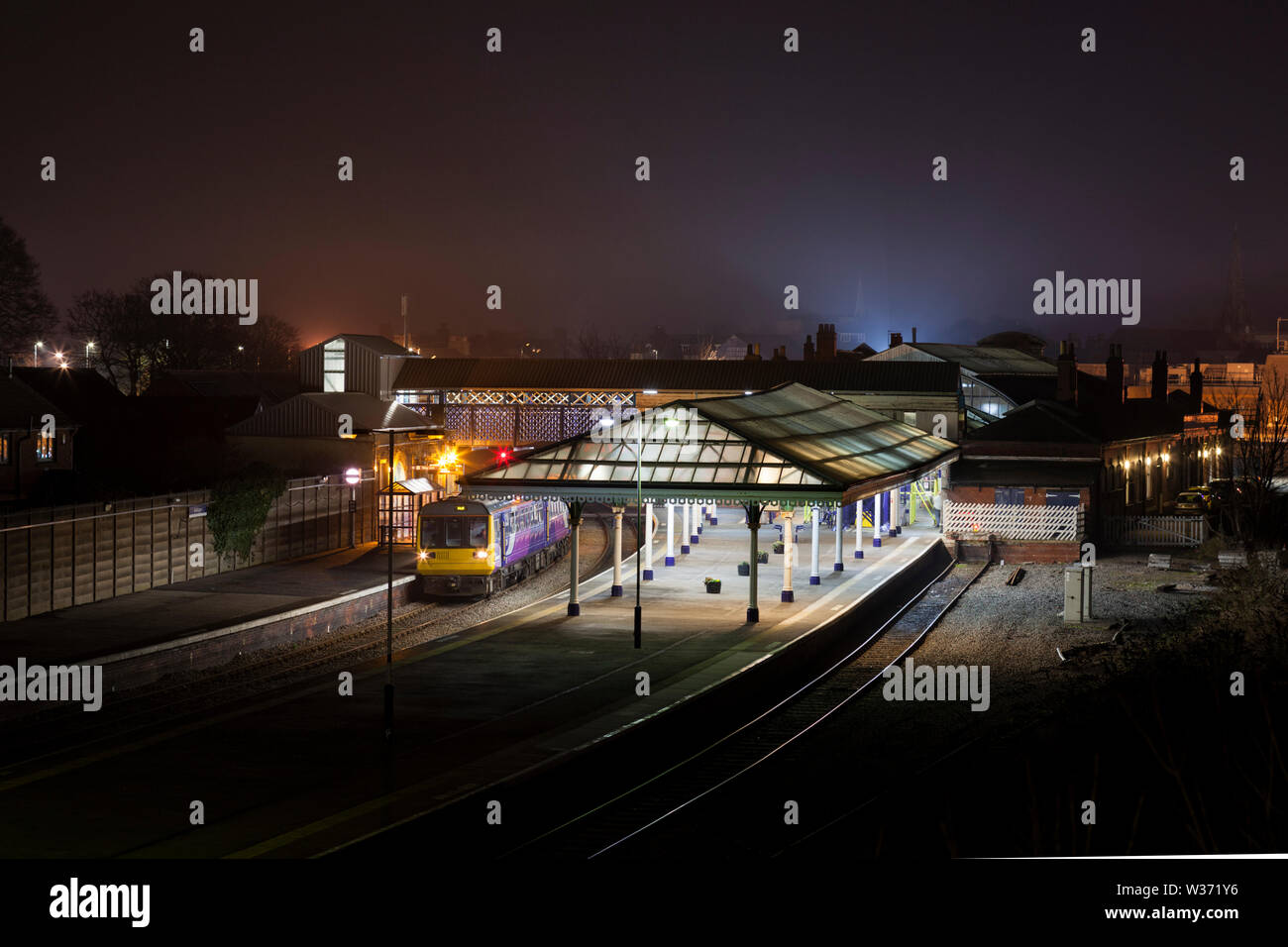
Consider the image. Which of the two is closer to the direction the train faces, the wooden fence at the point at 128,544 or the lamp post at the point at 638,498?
the wooden fence

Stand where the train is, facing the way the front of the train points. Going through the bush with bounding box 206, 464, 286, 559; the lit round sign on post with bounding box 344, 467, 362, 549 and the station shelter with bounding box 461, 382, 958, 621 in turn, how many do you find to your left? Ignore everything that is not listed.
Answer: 1

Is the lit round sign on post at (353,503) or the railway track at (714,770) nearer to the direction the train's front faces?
the railway track

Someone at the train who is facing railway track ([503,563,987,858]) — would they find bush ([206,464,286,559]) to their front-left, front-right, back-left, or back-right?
back-right

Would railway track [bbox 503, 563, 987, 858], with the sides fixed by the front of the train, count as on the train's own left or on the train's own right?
on the train's own left

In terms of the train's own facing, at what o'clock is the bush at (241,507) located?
The bush is roughly at 2 o'clock from the train.

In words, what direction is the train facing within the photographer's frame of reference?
facing the viewer and to the left of the viewer

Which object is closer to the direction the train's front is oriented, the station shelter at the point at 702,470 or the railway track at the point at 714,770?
the railway track

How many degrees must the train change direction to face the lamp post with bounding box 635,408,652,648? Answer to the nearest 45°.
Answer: approximately 90° to its left

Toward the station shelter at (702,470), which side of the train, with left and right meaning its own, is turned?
left

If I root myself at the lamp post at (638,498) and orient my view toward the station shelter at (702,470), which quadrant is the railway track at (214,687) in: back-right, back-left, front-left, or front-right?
back-left
